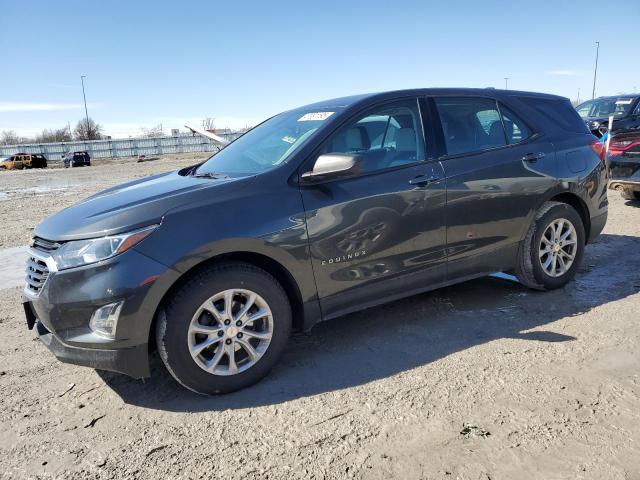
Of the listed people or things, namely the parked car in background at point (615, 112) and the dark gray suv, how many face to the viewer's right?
0

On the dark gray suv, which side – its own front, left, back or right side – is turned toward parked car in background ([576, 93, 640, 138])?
back

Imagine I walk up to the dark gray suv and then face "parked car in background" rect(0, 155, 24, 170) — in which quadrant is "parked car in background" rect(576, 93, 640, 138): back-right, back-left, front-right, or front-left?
front-right

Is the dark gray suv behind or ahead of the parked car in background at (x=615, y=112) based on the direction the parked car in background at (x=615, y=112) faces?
ahead

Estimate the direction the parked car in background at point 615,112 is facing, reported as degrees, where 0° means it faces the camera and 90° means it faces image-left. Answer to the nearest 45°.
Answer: approximately 45°

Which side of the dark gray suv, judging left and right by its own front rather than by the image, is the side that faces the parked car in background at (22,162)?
right

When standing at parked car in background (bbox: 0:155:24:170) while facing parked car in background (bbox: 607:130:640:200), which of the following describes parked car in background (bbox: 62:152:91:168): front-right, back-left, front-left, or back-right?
front-left

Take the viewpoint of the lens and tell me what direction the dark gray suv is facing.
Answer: facing the viewer and to the left of the viewer

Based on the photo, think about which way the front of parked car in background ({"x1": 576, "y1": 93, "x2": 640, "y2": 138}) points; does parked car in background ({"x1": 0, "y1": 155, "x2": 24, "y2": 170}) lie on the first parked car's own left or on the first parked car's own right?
on the first parked car's own right

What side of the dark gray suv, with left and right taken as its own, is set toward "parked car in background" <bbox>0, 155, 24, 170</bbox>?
right
